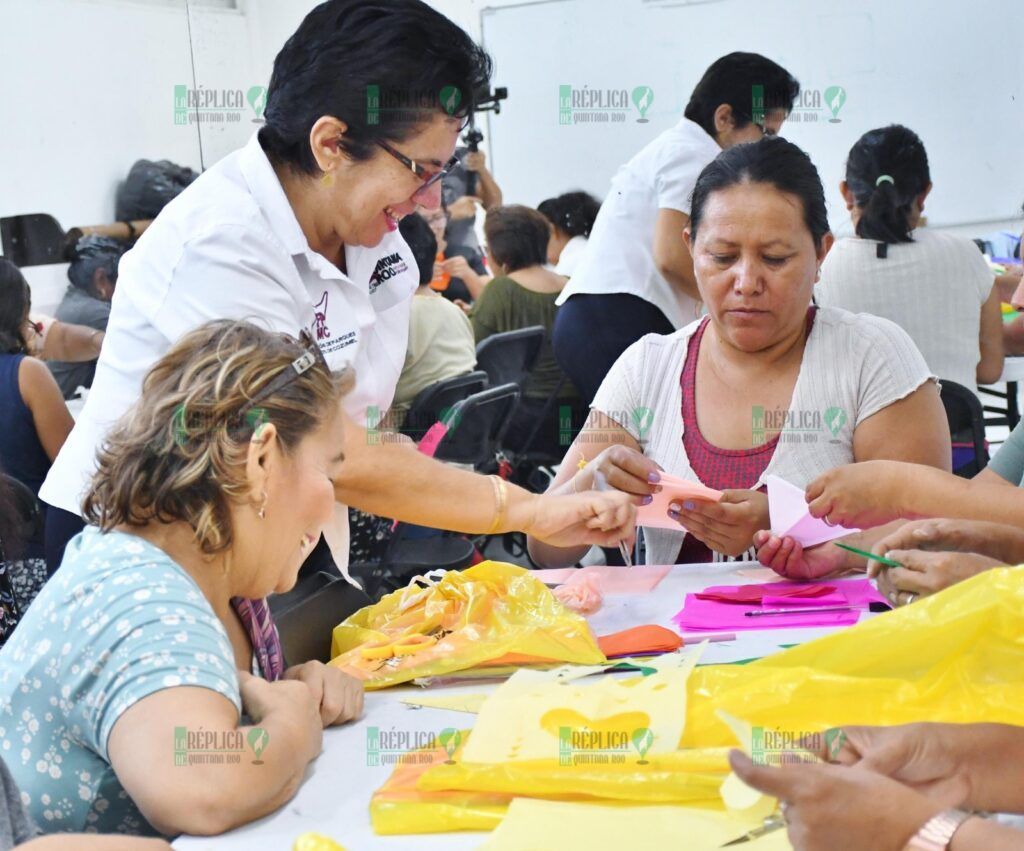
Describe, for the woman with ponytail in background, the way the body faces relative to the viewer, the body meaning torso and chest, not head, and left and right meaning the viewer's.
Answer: facing away from the viewer

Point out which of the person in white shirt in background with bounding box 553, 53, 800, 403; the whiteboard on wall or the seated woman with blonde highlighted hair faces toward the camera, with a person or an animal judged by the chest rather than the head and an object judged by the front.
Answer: the whiteboard on wall

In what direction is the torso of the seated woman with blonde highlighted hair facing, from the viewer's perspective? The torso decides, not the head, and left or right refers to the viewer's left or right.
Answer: facing to the right of the viewer

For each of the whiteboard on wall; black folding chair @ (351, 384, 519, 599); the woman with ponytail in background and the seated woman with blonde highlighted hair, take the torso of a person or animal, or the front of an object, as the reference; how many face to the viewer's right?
1

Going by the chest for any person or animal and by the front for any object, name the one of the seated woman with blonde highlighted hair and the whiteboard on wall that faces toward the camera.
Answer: the whiteboard on wall

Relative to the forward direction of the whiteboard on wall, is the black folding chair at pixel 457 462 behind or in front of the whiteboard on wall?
in front

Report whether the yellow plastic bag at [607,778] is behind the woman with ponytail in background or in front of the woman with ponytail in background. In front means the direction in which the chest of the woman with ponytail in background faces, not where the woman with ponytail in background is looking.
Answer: behind

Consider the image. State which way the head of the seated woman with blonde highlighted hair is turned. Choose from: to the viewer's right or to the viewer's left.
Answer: to the viewer's right

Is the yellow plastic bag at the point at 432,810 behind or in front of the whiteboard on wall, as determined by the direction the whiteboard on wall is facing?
in front

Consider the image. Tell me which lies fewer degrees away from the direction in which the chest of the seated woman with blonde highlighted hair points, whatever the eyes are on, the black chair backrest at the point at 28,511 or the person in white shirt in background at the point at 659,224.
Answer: the person in white shirt in background

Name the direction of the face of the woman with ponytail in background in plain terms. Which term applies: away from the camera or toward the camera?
away from the camera

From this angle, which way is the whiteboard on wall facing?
toward the camera

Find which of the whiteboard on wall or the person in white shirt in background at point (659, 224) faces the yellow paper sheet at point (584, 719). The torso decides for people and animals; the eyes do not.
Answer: the whiteboard on wall
